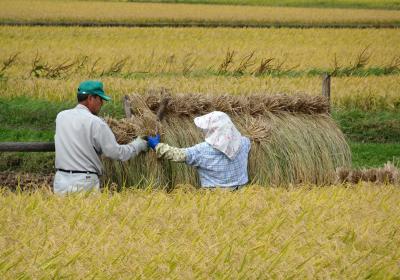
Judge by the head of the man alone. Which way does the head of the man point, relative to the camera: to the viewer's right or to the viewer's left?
to the viewer's right

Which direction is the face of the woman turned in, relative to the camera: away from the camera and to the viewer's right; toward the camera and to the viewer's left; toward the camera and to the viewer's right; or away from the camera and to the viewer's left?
away from the camera and to the viewer's left

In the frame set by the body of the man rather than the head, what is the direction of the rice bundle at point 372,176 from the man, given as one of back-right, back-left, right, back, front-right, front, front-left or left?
front-right

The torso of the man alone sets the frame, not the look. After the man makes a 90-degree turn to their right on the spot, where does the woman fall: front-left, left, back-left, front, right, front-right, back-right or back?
front-left

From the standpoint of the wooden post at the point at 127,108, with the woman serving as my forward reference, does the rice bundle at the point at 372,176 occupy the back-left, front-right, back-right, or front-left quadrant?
front-left

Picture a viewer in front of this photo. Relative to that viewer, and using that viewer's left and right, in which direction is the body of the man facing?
facing away from the viewer and to the right of the viewer

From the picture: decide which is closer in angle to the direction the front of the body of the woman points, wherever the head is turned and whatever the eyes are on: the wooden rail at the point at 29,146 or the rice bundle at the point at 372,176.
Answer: the wooden rail

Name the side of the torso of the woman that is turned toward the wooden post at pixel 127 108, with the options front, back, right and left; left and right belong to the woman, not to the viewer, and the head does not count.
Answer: front

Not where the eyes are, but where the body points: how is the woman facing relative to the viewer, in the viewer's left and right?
facing away from the viewer and to the left of the viewer

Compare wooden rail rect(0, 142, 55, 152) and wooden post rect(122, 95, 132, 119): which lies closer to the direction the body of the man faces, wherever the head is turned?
the wooden post
